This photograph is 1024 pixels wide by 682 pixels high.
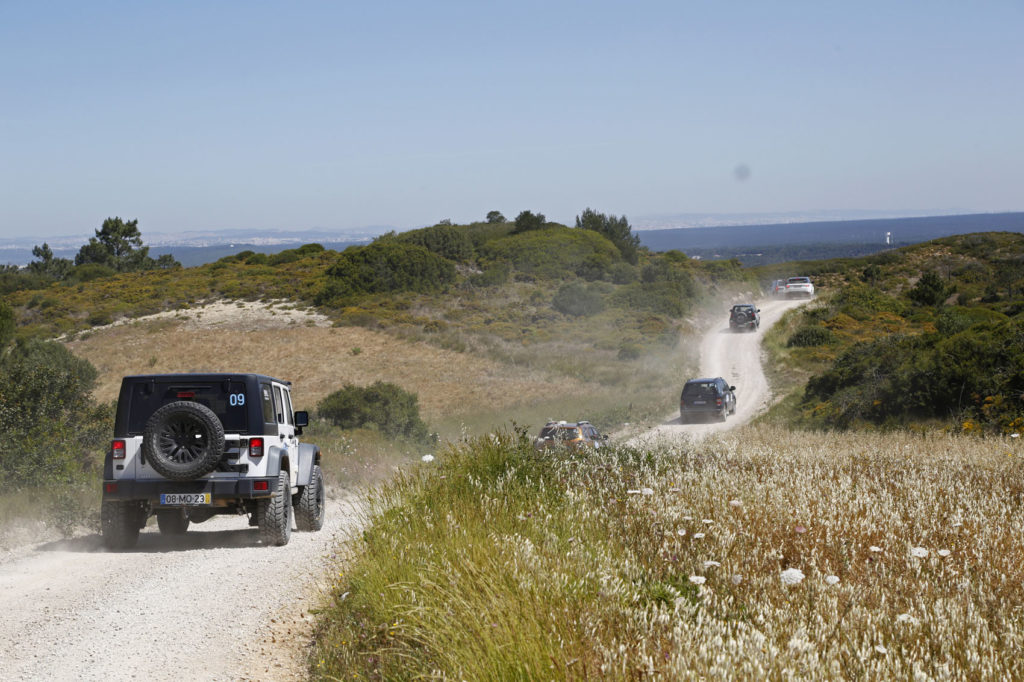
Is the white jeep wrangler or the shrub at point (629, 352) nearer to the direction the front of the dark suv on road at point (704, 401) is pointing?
the shrub

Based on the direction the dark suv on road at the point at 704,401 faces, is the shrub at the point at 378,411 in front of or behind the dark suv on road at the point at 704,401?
behind

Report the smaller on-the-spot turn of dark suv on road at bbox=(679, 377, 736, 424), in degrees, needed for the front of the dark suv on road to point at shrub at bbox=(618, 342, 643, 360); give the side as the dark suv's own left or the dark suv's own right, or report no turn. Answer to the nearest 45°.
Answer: approximately 45° to the dark suv's own left

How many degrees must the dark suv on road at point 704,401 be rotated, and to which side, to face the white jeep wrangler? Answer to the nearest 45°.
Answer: approximately 135° to its right

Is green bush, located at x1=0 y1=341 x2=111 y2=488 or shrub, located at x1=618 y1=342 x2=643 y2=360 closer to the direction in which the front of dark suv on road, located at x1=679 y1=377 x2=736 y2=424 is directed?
the shrub

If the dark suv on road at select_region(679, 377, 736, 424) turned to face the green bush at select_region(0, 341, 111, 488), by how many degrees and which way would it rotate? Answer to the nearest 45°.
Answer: approximately 180°

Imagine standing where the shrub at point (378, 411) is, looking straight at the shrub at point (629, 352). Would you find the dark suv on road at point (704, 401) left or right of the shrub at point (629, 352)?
right

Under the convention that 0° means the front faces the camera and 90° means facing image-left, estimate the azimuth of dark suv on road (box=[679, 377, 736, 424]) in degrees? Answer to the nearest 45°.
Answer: approximately 225°
